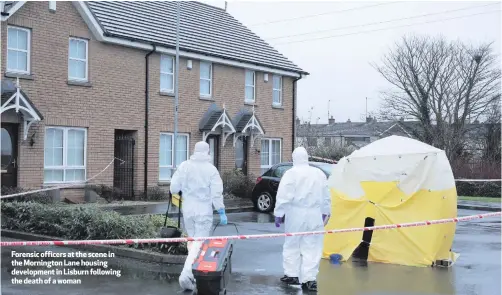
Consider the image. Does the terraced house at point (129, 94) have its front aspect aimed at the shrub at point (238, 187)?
no

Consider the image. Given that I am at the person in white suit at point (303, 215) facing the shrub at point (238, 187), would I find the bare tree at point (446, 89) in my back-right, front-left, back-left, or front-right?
front-right

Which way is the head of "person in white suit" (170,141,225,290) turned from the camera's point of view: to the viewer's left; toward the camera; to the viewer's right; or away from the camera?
away from the camera

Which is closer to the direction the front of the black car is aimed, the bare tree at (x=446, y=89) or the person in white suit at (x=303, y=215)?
the person in white suit

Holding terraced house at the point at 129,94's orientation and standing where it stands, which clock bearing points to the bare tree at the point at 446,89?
The bare tree is roughly at 9 o'clock from the terraced house.

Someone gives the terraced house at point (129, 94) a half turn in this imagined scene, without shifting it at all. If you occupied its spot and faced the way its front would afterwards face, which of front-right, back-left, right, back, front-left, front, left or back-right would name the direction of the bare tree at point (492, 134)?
right

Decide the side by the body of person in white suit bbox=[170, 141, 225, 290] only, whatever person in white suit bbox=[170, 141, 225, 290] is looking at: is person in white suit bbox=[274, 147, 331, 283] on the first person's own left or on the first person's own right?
on the first person's own right
